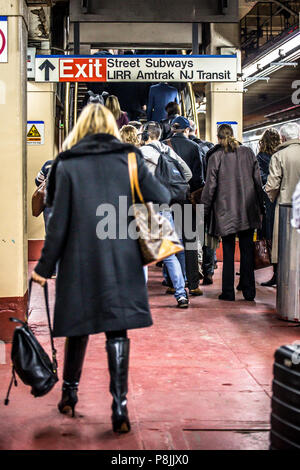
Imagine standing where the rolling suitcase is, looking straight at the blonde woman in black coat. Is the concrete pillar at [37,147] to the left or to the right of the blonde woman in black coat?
right

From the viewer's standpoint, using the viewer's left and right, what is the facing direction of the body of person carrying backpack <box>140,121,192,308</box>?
facing away from the viewer and to the left of the viewer

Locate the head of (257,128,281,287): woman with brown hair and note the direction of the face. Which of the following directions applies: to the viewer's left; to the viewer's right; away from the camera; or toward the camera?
away from the camera

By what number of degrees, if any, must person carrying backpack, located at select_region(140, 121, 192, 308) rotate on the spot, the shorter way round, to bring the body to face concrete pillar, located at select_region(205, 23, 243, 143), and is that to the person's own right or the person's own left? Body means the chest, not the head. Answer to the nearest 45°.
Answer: approximately 45° to the person's own right

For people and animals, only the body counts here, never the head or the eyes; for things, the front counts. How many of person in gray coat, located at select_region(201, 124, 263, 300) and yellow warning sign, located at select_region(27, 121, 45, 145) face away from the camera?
1

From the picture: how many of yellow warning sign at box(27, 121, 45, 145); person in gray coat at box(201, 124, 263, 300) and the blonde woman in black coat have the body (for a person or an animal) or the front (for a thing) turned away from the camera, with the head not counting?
2

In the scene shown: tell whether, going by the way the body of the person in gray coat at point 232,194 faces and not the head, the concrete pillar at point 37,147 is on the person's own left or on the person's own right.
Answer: on the person's own left

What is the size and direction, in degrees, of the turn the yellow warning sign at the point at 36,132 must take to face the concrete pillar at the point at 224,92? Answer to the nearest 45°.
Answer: approximately 90° to its left

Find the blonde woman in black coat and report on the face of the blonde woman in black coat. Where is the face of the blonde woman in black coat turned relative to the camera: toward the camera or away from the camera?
away from the camera

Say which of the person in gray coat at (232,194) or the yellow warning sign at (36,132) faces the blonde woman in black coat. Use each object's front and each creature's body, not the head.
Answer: the yellow warning sign

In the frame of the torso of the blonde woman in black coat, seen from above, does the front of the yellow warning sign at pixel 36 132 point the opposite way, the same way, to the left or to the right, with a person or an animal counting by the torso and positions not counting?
the opposite way

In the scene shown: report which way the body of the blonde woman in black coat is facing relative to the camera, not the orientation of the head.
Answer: away from the camera

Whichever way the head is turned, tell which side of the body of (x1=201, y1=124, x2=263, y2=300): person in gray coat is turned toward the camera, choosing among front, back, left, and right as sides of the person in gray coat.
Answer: back

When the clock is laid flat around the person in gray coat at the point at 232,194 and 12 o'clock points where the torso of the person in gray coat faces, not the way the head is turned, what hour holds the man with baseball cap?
The man with baseball cap is roughly at 10 o'clock from the person in gray coat.

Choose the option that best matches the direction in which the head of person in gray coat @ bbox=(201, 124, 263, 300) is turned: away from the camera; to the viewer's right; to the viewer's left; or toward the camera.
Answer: away from the camera
